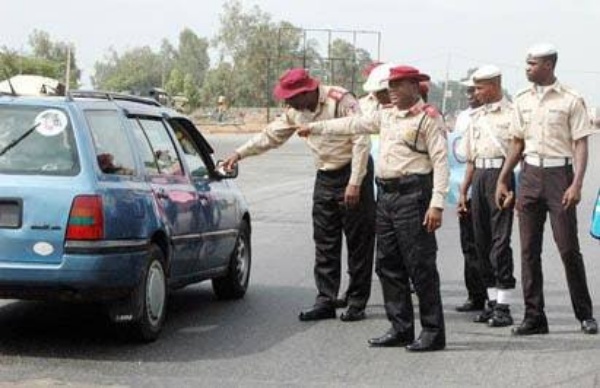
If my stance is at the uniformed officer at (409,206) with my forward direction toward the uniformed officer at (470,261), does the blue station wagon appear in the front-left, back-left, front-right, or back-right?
back-left

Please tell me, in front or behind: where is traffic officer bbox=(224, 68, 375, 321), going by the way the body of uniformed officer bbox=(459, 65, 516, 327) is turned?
in front

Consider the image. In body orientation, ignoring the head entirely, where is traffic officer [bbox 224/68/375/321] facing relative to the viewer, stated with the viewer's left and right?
facing the viewer and to the left of the viewer

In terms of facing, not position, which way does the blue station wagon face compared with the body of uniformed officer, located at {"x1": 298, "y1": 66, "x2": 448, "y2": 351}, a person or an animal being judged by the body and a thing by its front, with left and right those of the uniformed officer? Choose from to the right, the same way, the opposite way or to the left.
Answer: the opposite way

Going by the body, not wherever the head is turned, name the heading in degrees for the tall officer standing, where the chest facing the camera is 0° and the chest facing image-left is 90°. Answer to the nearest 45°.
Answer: approximately 45°

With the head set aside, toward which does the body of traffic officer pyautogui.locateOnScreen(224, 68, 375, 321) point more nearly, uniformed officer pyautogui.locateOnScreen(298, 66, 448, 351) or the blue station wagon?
the blue station wagon

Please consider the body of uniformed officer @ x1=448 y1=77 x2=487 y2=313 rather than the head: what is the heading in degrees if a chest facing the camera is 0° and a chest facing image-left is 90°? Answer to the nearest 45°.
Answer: approximately 90°

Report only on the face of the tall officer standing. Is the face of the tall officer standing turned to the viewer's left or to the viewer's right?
to the viewer's left

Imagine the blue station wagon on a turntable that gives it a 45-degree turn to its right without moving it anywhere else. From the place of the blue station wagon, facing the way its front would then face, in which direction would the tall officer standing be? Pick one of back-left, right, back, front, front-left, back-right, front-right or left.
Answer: front

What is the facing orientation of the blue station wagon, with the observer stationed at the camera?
facing away from the viewer and to the right of the viewer

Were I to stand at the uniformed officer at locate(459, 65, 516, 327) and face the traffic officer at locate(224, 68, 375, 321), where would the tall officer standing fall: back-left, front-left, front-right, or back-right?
back-left
